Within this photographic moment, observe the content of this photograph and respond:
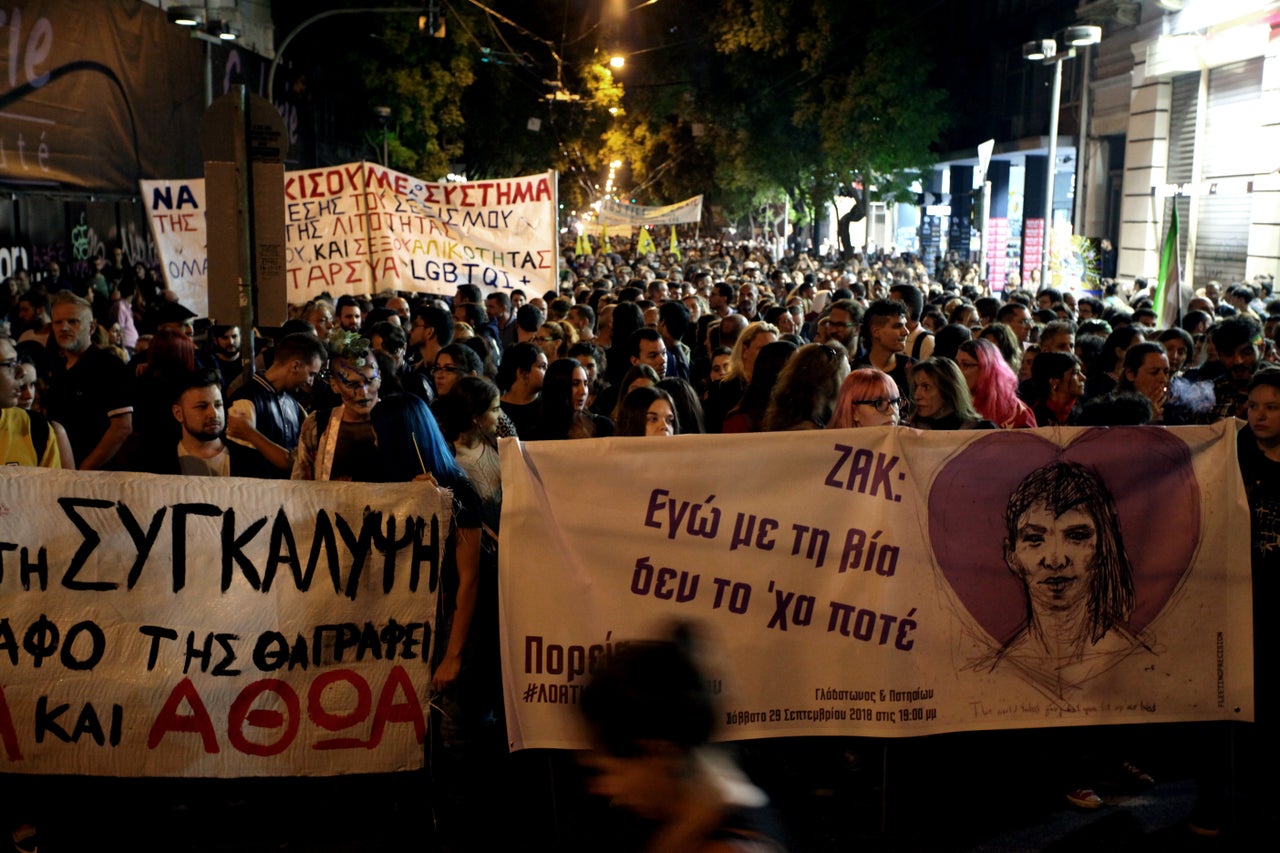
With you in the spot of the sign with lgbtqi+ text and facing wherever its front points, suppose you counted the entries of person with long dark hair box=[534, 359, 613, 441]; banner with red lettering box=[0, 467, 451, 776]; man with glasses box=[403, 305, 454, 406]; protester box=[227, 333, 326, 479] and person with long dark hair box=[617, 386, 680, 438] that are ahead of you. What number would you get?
5

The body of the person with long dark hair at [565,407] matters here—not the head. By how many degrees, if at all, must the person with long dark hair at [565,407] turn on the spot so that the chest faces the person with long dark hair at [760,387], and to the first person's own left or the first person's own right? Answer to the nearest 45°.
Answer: approximately 45° to the first person's own left

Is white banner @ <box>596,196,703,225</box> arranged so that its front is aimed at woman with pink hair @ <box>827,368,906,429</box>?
yes

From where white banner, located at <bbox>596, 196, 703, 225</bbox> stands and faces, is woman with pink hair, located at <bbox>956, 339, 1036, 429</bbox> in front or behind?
in front

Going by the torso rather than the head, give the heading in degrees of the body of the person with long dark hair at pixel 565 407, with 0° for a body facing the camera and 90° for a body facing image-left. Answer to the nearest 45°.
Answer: approximately 315°

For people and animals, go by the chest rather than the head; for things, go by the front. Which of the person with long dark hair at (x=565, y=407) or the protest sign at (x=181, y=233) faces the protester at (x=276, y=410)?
the protest sign

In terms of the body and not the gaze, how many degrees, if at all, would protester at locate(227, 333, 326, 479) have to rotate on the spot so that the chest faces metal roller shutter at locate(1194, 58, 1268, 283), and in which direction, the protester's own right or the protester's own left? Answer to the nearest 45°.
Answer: approximately 90° to the protester's own left

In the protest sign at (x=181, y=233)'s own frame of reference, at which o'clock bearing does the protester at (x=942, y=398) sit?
The protester is roughly at 11 o'clock from the protest sign.

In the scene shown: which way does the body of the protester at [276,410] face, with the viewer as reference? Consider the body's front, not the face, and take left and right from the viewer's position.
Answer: facing the viewer and to the right of the viewer

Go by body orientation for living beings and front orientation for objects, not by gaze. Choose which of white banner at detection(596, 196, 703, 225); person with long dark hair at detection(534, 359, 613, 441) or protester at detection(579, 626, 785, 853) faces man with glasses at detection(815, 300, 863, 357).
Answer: the white banner
